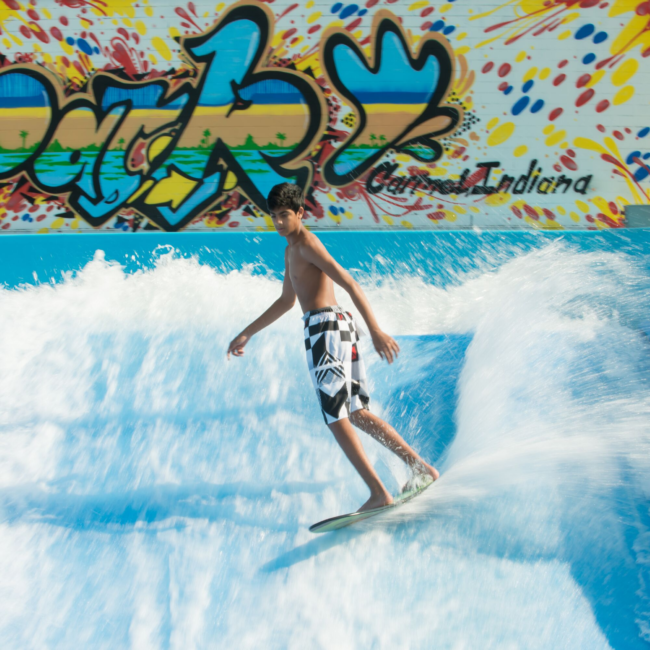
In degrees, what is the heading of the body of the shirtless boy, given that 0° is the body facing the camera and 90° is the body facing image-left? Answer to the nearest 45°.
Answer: approximately 45°

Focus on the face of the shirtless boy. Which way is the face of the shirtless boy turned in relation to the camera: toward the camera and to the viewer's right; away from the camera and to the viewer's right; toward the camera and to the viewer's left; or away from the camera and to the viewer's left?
toward the camera and to the viewer's left
